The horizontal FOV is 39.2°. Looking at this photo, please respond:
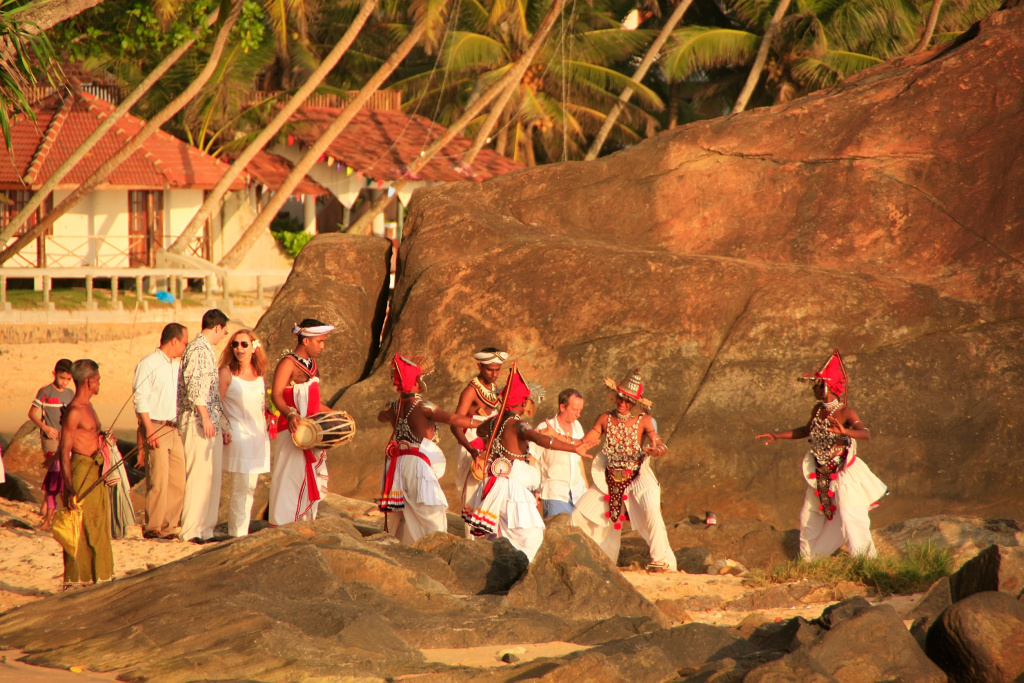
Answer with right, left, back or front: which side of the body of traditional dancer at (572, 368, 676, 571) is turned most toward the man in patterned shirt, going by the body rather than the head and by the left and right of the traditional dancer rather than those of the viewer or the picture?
right

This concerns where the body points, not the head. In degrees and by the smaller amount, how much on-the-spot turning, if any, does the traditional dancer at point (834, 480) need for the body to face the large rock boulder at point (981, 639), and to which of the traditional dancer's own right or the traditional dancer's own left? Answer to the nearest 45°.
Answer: approximately 45° to the traditional dancer's own left

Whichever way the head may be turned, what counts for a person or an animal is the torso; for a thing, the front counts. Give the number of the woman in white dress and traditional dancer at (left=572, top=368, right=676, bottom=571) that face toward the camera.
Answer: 2

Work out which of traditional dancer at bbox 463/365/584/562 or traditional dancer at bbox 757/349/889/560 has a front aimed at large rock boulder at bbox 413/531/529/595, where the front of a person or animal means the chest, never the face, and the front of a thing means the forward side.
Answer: traditional dancer at bbox 757/349/889/560

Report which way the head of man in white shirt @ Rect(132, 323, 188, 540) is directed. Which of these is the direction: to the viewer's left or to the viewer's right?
to the viewer's right

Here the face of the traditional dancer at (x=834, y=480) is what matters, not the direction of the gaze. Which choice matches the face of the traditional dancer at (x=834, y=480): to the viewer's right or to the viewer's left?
to the viewer's left
